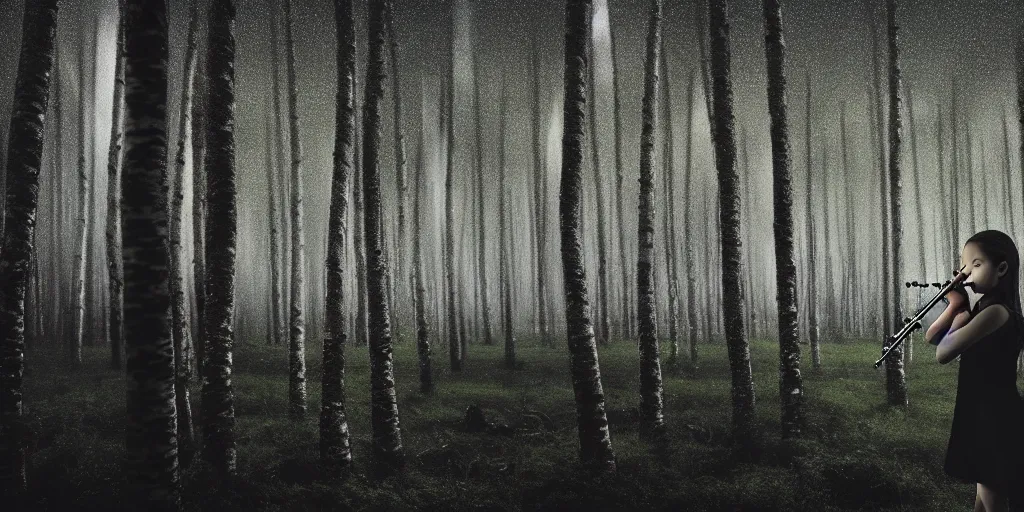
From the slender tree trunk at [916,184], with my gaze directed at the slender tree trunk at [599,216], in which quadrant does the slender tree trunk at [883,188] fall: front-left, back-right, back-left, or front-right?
front-left

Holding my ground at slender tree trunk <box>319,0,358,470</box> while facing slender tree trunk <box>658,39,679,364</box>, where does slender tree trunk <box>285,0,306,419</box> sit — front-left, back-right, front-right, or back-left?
front-left

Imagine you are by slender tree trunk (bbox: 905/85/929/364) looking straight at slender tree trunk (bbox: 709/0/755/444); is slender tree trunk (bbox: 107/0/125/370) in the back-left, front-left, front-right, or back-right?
front-right

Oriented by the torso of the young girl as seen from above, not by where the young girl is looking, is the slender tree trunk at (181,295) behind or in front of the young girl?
in front

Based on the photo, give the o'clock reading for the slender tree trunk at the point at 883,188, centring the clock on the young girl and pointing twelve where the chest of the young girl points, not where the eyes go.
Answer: The slender tree trunk is roughly at 3 o'clock from the young girl.

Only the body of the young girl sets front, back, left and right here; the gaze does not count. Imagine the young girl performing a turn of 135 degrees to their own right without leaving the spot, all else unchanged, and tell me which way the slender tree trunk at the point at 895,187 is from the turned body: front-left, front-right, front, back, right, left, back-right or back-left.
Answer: front-left

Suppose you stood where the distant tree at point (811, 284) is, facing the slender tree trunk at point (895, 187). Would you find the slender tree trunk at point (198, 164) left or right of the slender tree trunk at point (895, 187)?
right

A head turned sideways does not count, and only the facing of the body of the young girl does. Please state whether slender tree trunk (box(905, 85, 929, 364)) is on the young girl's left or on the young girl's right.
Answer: on the young girl's right

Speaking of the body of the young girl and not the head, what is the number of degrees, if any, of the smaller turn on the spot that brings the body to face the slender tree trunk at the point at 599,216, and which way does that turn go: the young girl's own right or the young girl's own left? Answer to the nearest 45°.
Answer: approximately 45° to the young girl's own right

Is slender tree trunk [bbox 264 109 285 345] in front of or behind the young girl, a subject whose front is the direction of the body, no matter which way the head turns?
in front

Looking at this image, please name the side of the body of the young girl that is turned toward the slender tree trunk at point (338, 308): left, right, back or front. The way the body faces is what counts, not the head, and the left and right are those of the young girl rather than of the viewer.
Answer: front

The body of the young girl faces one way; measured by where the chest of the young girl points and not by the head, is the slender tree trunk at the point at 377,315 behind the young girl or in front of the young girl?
in front

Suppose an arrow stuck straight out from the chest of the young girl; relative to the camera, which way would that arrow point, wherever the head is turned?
to the viewer's left
